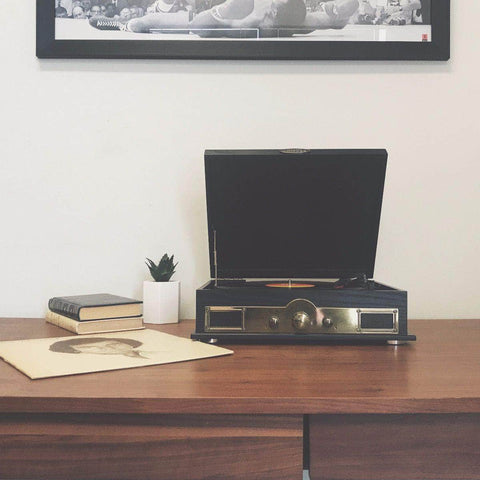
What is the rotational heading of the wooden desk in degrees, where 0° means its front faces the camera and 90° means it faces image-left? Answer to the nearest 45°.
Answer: approximately 0°

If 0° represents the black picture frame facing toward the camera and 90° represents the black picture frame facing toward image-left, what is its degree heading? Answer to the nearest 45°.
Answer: approximately 0°

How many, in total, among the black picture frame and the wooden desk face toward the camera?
2
